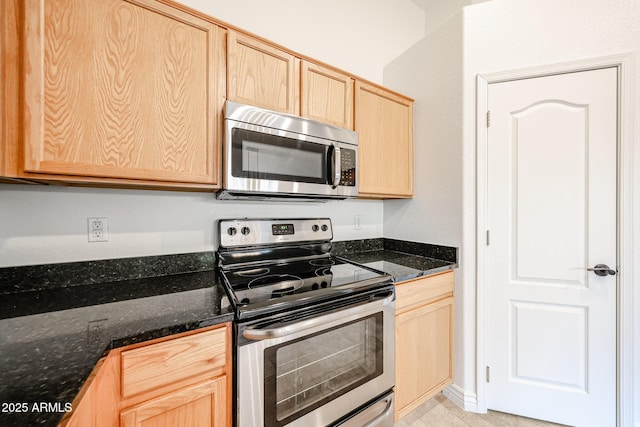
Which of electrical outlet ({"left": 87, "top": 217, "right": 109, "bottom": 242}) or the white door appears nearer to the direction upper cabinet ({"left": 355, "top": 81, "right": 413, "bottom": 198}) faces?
the white door

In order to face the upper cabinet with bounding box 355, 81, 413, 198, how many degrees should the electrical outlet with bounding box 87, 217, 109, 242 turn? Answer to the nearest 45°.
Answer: approximately 90° to its left

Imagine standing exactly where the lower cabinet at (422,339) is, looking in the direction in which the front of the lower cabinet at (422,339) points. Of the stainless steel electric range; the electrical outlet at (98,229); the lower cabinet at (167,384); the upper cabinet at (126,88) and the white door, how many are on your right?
4

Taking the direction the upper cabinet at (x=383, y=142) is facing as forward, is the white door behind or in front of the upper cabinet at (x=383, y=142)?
in front

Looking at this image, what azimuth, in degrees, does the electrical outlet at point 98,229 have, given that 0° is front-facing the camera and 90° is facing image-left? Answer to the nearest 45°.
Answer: approximately 0°

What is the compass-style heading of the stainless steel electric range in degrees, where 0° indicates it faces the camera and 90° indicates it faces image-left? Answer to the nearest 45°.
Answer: approximately 315°

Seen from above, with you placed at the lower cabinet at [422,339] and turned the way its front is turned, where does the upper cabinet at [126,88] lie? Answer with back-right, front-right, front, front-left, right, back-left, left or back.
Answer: right

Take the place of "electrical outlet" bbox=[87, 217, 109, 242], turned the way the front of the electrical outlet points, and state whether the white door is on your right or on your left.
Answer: on your left
